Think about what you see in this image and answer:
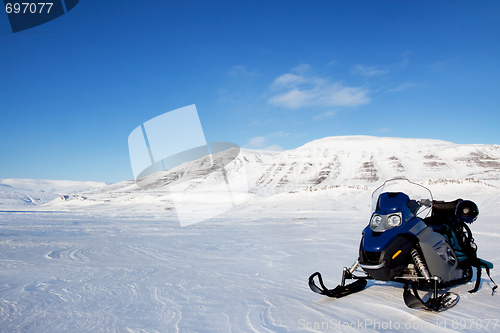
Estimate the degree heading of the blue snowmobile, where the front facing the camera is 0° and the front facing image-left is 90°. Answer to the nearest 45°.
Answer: approximately 45°
